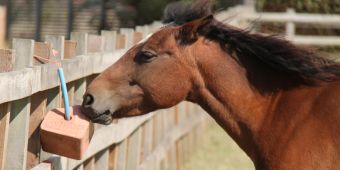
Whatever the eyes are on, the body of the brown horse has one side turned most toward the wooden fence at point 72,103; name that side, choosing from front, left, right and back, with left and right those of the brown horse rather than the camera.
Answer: front

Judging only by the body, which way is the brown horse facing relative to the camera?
to the viewer's left

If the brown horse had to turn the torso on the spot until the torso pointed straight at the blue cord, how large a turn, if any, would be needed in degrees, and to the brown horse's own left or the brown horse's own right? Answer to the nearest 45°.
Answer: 0° — it already faces it

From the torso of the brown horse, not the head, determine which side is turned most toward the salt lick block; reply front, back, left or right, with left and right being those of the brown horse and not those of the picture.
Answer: front
